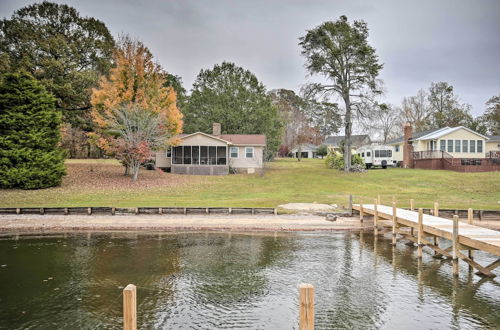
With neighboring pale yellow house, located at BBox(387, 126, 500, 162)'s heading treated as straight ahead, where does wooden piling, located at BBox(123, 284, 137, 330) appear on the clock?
The wooden piling is roughly at 12 o'clock from the neighboring pale yellow house.

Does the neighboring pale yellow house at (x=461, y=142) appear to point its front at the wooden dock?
yes

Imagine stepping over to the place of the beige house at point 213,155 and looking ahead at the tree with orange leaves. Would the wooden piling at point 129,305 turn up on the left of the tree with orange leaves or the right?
left

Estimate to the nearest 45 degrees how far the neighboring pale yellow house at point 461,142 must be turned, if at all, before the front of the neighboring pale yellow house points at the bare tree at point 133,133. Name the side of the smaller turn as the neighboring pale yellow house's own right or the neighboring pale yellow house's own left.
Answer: approximately 45° to the neighboring pale yellow house's own right

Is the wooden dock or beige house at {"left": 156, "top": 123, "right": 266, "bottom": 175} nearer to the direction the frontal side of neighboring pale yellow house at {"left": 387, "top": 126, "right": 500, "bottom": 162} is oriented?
the wooden dock

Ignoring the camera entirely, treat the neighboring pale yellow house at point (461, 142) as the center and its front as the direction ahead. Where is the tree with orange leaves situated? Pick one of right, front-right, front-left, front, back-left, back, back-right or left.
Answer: front-right

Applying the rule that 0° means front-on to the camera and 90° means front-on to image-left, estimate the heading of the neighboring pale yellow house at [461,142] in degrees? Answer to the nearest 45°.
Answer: approximately 0°

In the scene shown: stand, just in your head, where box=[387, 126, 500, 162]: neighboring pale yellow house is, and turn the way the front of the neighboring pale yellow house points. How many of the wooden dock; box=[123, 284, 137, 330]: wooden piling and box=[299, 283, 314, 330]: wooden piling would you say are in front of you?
3

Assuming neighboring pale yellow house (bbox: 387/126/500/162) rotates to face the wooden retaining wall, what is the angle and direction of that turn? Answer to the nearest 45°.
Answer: approximately 45° to its right

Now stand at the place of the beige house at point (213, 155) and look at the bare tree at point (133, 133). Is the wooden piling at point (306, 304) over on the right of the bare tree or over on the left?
left

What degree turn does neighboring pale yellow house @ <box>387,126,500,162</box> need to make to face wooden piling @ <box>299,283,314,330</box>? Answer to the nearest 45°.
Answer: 0° — it already faces it

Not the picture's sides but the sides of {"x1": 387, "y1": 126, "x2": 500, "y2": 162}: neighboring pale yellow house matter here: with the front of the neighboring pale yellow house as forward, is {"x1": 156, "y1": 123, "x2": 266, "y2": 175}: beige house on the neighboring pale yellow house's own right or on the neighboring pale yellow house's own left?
on the neighboring pale yellow house's own right

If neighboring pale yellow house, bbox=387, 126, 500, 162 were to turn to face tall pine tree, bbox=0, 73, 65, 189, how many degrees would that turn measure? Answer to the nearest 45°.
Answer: approximately 45° to its right
